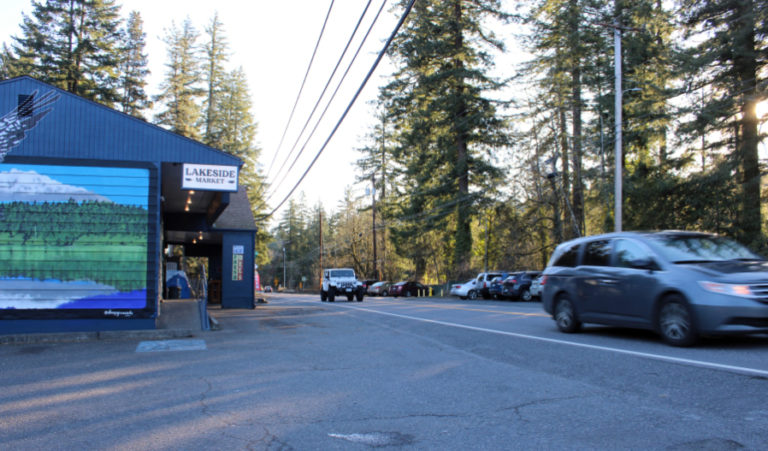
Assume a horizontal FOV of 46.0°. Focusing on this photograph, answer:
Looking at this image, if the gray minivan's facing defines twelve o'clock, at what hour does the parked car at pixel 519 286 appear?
The parked car is roughly at 7 o'clock from the gray minivan.

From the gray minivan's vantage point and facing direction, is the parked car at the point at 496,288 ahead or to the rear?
to the rear

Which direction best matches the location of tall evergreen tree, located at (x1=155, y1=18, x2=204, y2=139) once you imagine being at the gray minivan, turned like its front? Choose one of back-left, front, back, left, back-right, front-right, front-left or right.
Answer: back

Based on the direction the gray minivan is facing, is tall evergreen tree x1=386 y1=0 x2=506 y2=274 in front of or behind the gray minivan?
behind

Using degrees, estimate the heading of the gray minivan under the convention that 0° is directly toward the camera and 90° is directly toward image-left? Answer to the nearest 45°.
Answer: approximately 315°

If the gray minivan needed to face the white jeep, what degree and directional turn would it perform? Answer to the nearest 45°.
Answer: approximately 180°

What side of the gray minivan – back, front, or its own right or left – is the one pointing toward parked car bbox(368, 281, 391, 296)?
back
